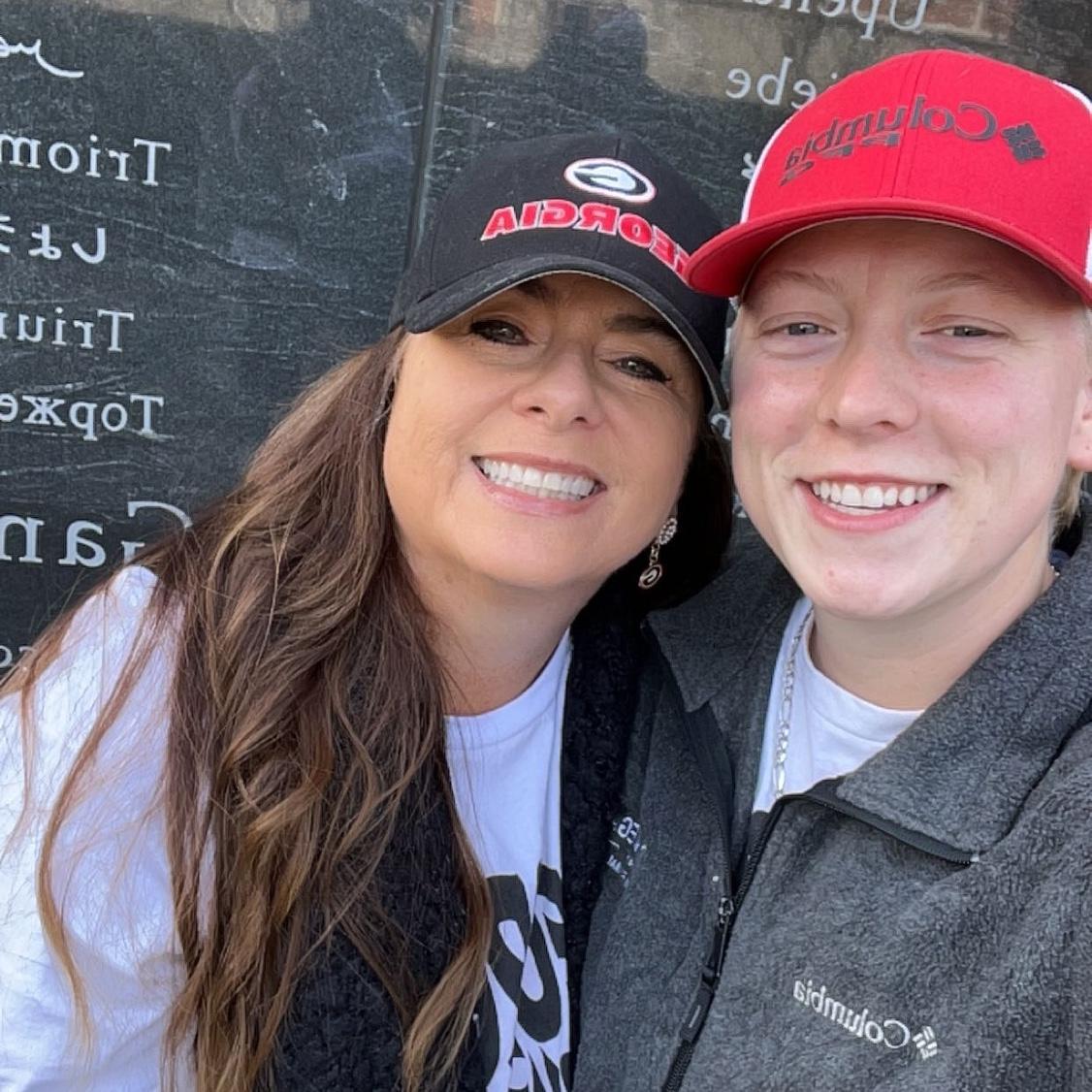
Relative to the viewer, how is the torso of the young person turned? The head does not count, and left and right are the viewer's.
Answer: facing the viewer and to the left of the viewer

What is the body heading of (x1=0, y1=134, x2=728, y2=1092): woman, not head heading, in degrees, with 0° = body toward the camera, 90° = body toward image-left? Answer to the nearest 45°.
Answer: approximately 315°

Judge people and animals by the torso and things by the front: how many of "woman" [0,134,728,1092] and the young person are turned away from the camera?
0

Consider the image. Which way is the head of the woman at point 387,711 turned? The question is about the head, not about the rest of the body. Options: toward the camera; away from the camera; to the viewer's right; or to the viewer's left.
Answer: toward the camera
